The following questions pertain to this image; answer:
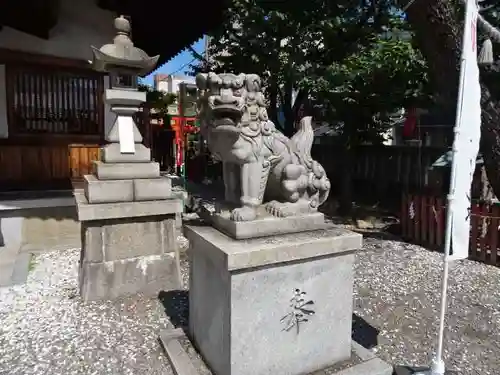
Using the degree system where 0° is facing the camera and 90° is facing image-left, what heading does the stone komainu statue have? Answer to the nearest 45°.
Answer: approximately 45°

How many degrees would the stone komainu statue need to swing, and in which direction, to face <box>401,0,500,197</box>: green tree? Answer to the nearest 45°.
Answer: approximately 180°

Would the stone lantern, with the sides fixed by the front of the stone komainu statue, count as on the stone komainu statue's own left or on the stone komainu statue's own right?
on the stone komainu statue's own right

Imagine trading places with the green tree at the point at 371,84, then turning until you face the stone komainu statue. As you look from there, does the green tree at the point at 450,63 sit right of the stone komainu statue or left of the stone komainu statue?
left

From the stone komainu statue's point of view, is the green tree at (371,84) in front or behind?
behind

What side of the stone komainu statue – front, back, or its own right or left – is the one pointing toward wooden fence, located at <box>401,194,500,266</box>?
back
